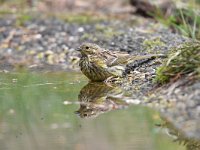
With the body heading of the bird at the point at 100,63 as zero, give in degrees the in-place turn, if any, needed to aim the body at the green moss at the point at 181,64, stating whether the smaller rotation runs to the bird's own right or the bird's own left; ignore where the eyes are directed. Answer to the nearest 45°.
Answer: approximately 135° to the bird's own left

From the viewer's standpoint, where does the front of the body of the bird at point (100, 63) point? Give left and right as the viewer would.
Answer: facing to the left of the viewer

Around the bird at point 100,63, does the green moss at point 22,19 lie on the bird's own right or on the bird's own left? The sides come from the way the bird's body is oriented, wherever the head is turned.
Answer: on the bird's own right

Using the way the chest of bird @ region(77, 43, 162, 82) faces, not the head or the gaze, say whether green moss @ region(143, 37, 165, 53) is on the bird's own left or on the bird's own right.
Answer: on the bird's own right
